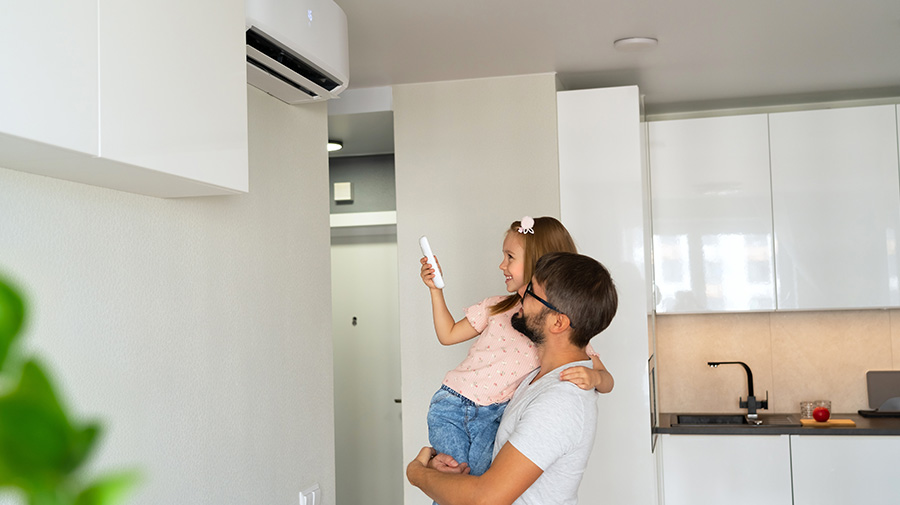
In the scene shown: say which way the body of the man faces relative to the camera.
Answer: to the viewer's left

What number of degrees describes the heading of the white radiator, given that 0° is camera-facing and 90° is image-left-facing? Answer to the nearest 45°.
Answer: approximately 315°

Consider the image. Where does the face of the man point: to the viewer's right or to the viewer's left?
to the viewer's left

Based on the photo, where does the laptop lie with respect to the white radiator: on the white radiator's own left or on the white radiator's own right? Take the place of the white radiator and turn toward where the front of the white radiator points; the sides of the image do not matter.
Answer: on the white radiator's own left

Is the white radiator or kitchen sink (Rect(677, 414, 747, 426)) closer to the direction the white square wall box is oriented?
the white radiator

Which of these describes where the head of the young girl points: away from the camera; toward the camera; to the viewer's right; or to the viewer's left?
to the viewer's left
